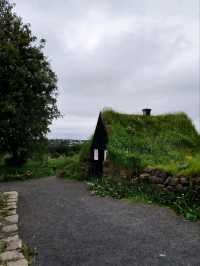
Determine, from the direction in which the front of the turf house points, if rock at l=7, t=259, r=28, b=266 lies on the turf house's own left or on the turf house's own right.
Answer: on the turf house's own left

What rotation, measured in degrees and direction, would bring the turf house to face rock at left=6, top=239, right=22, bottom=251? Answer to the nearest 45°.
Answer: approximately 90° to its left

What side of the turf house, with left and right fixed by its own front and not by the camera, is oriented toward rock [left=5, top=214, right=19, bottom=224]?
left

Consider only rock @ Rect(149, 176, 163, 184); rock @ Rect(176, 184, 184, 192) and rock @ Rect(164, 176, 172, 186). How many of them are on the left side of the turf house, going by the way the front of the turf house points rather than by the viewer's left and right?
3

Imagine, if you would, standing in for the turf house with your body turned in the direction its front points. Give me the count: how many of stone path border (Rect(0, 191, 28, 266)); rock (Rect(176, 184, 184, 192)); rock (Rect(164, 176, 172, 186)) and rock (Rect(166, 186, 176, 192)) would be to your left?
4

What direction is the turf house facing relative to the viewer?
to the viewer's left

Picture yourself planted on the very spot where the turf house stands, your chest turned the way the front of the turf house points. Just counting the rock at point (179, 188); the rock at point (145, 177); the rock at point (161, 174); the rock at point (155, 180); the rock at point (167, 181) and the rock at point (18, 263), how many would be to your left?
6

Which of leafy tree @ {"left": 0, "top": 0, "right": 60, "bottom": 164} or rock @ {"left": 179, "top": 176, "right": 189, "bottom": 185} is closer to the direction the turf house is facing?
the leafy tree

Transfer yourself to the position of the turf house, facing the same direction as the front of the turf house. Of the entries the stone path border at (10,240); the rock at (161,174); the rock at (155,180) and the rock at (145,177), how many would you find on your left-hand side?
4

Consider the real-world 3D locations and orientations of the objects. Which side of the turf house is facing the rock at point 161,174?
left

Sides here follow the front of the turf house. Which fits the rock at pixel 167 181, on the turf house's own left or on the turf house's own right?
on the turf house's own left
